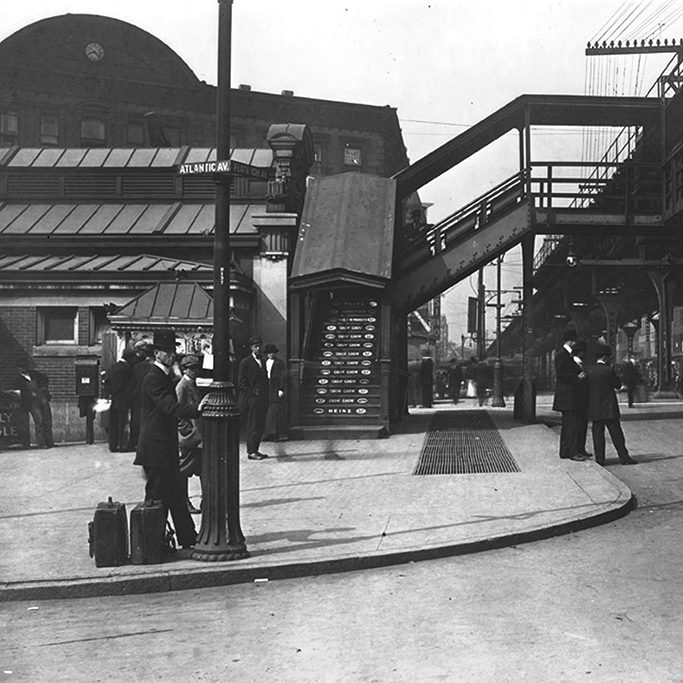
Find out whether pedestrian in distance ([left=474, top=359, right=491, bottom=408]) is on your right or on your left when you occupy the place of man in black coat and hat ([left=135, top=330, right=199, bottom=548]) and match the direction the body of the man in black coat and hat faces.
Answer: on your left

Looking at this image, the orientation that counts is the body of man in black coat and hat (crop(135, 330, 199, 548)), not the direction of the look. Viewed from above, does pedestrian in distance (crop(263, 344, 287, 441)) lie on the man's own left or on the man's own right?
on the man's own left

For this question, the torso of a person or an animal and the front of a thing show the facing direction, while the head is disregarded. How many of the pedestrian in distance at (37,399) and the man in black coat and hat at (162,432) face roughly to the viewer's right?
1

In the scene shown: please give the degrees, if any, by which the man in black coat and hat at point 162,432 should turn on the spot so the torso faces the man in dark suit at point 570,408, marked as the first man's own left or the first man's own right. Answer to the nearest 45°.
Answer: approximately 45° to the first man's own left

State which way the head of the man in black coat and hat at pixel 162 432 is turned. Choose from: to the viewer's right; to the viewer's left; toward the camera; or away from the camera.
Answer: to the viewer's right

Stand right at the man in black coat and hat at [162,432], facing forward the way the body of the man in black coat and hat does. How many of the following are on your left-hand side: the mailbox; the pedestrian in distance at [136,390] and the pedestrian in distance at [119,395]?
3

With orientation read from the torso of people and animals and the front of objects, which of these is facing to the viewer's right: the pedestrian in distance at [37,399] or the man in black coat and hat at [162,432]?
the man in black coat and hat

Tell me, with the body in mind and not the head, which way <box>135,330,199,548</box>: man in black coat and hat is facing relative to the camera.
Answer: to the viewer's right

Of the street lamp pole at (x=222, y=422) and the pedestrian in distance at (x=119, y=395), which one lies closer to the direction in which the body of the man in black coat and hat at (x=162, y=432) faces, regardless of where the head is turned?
the street lamp pole

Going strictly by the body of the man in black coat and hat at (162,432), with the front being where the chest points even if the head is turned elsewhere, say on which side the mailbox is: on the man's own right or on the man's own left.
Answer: on the man's own left
